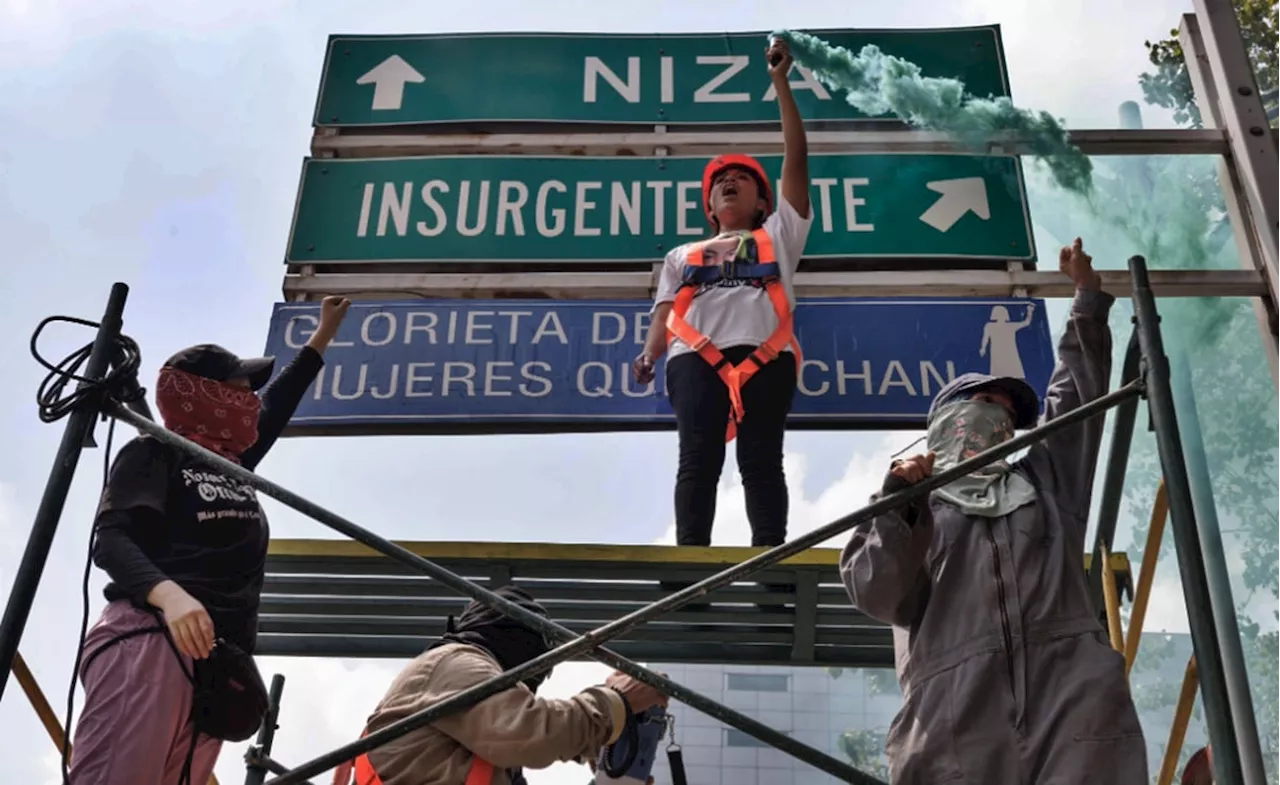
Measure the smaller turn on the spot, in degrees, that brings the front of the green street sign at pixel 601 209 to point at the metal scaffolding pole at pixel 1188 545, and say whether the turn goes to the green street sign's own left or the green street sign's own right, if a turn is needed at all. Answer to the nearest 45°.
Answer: approximately 45° to the green street sign's own left

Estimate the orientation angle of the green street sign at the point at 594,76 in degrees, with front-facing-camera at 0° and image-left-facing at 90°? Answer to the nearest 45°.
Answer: approximately 0°

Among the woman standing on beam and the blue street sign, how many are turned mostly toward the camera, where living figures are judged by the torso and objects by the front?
2

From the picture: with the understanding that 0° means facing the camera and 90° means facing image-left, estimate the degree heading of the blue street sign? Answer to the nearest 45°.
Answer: approximately 0°

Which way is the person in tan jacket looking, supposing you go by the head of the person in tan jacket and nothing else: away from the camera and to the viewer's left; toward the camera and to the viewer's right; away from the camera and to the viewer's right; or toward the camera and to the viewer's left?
away from the camera and to the viewer's right

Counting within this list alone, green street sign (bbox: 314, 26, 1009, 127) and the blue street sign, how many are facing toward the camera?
2
